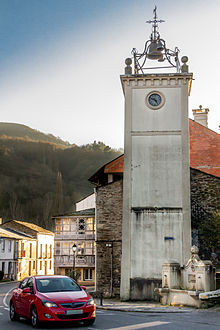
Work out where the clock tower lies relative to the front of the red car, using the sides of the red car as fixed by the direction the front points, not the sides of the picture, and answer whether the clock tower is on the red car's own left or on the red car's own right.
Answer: on the red car's own left

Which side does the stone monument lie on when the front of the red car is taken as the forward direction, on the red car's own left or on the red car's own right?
on the red car's own left

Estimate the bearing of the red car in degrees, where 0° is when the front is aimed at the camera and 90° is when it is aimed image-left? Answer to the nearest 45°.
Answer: approximately 315°

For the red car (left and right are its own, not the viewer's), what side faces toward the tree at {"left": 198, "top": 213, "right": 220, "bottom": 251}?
left

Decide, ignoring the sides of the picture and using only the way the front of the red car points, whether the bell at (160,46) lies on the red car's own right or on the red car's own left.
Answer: on the red car's own left
